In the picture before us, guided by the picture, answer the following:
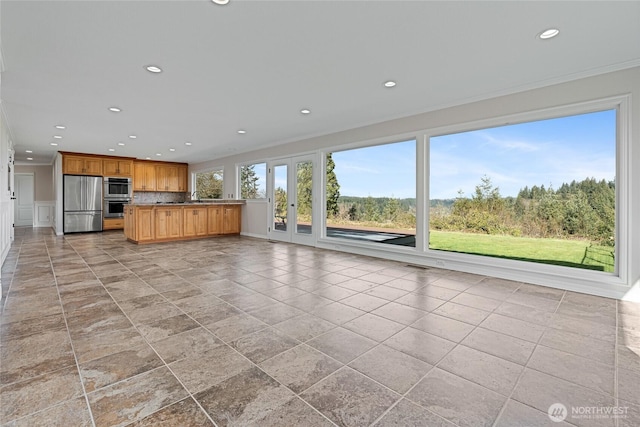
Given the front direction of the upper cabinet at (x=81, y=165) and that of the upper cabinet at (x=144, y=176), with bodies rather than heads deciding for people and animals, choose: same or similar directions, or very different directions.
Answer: same or similar directions

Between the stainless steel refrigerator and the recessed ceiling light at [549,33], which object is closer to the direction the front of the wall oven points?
the recessed ceiling light

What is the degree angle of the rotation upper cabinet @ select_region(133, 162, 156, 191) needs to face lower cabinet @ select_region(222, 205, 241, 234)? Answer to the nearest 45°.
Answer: approximately 45° to its left

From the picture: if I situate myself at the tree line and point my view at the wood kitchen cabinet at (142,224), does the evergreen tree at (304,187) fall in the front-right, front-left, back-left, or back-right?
front-right

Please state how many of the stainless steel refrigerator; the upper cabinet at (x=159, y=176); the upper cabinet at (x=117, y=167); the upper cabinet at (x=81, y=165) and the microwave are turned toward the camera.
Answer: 5

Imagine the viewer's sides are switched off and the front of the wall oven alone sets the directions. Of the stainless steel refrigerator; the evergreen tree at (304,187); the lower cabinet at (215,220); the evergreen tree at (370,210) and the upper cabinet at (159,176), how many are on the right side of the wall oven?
1

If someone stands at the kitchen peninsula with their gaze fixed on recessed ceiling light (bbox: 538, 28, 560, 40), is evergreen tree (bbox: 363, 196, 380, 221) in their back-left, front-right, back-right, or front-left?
back-left

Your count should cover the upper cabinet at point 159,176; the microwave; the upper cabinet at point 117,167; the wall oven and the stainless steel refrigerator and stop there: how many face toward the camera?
5

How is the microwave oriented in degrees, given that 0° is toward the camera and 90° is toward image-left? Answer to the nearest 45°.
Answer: approximately 0°

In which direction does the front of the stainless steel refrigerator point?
toward the camera

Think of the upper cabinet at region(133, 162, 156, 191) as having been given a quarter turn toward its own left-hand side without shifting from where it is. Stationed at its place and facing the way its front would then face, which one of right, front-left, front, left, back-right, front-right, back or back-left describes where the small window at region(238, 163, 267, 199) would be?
front-right

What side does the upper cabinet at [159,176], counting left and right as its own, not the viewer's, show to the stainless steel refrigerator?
right

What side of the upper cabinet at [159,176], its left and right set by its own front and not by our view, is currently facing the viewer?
front

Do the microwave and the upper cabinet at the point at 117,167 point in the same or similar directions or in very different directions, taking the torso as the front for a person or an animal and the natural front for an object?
same or similar directions

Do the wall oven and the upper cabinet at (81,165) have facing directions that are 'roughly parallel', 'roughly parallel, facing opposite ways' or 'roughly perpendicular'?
roughly parallel

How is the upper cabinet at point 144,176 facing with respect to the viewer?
toward the camera
